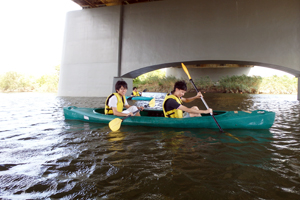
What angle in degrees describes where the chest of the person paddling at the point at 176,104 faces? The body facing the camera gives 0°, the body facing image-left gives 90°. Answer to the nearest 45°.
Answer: approximately 270°

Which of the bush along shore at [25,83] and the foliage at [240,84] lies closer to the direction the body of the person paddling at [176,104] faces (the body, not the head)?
the foliage

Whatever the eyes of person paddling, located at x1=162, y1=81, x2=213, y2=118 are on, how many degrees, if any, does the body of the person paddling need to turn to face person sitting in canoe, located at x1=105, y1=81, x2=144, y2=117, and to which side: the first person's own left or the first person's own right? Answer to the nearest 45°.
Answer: approximately 180°

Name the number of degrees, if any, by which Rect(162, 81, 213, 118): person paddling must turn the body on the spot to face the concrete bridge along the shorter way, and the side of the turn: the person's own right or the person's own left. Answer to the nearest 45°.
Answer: approximately 90° to the person's own left

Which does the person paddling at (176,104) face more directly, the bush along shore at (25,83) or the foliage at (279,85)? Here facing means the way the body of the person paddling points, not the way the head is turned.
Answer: the foliage

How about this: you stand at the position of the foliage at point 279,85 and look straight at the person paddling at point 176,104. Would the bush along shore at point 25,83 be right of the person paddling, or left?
right

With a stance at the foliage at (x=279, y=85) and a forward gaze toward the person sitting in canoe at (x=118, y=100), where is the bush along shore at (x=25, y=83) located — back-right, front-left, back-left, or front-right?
front-right
